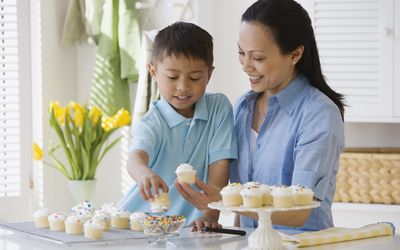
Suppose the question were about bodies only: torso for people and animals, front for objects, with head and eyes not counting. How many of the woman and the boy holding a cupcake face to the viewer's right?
0

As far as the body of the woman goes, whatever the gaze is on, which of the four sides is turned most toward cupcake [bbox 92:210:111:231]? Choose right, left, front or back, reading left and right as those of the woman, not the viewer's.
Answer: front

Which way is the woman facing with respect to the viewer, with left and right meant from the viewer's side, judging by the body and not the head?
facing the viewer and to the left of the viewer

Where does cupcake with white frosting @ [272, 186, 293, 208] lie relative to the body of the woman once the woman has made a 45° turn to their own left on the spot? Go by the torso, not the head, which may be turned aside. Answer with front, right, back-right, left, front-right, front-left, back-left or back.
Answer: front

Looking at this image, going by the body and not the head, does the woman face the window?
no

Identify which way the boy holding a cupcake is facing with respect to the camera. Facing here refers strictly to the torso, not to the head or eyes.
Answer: toward the camera

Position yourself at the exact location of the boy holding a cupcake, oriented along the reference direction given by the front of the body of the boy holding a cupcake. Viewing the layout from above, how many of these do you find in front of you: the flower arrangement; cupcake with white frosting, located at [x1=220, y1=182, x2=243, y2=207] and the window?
1

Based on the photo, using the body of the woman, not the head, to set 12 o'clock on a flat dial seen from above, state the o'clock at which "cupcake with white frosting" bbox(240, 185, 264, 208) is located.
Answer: The cupcake with white frosting is roughly at 11 o'clock from the woman.

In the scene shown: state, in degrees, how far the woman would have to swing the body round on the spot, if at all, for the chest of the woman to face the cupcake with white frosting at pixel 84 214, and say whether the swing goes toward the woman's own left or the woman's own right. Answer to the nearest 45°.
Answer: approximately 45° to the woman's own right

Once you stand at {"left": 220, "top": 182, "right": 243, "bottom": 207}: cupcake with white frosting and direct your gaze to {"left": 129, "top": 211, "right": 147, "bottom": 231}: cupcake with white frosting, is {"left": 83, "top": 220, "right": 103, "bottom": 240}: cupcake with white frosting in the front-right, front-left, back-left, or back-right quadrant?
front-left

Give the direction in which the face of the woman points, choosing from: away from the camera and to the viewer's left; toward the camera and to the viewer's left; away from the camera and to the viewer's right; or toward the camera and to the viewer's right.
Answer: toward the camera and to the viewer's left

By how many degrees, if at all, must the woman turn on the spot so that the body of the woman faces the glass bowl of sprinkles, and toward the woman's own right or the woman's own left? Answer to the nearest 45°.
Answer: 0° — they already face it
